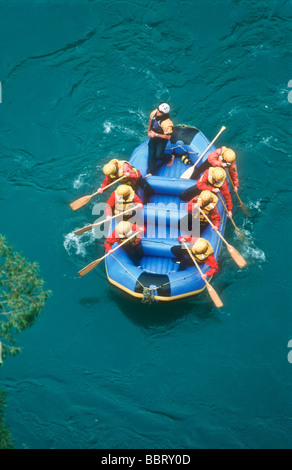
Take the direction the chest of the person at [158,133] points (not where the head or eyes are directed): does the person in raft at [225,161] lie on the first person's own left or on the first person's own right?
on the first person's own left

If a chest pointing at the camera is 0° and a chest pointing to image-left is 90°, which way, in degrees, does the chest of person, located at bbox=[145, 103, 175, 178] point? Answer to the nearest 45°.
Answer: approximately 45°

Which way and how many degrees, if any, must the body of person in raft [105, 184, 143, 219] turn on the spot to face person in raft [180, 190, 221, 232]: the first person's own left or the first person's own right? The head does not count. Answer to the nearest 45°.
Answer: approximately 90° to the first person's own left

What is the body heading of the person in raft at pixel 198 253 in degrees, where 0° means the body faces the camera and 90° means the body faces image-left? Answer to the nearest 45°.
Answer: approximately 45°

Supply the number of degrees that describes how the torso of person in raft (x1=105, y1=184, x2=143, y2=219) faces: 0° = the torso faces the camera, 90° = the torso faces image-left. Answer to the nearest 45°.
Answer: approximately 0°

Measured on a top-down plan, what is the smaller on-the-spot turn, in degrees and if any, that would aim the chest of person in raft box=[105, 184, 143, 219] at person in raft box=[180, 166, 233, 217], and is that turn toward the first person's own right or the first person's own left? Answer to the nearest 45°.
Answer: approximately 90° to the first person's own left
